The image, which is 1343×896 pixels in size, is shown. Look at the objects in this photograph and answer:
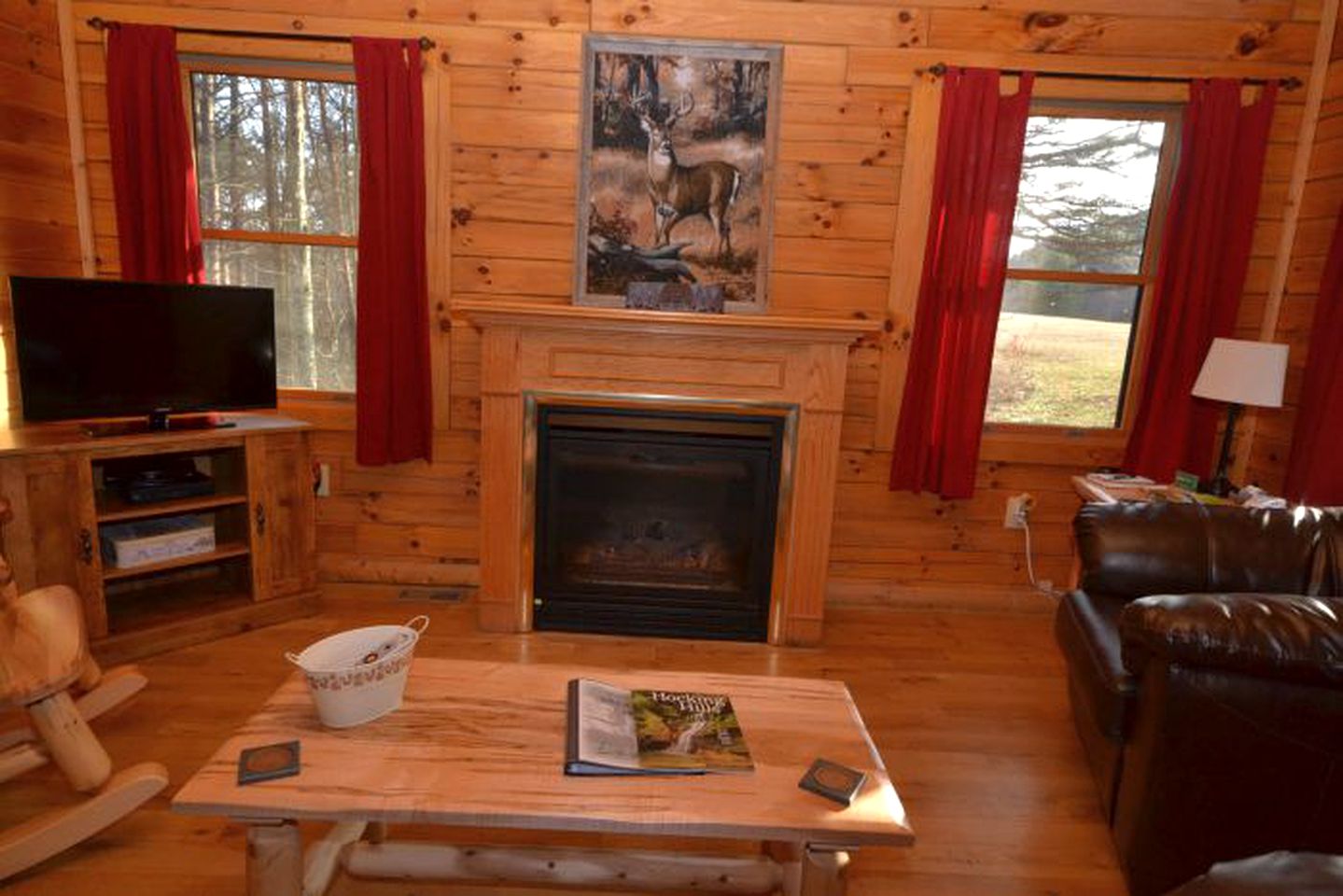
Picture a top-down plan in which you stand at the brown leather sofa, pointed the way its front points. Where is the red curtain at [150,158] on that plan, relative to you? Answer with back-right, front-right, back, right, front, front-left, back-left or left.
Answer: front

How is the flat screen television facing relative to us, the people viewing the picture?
facing the viewer and to the right of the viewer

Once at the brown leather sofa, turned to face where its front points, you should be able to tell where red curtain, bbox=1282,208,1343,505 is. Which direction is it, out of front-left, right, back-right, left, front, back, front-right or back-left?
right

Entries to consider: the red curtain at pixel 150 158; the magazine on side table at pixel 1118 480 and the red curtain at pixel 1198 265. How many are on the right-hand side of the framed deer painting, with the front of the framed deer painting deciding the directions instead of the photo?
1

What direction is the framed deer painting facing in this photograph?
toward the camera

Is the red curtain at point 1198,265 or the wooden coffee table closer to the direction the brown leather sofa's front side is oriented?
the wooden coffee table

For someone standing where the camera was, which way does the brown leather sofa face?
facing to the left of the viewer

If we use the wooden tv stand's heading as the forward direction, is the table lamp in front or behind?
in front

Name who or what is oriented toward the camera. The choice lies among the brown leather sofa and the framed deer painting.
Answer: the framed deer painting

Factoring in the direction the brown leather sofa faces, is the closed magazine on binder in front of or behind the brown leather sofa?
in front

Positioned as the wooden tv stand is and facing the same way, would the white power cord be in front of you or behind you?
in front

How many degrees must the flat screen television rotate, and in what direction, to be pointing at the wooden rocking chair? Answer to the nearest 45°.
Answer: approximately 45° to its right

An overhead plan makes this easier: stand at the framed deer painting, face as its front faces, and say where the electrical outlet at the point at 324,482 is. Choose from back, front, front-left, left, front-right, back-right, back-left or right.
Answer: right

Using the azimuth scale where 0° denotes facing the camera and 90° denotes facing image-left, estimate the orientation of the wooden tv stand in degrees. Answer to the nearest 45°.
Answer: approximately 315°

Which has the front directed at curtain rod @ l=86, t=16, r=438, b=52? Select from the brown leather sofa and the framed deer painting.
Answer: the brown leather sofa
